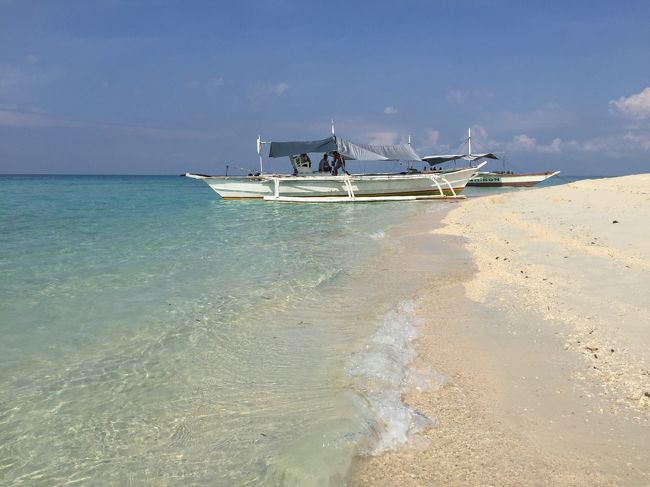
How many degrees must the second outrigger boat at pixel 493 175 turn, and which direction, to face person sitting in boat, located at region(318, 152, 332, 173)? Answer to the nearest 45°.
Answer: approximately 135° to its right

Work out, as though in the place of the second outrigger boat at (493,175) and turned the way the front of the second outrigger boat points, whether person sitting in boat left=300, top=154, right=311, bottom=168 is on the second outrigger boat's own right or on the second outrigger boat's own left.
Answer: on the second outrigger boat's own right

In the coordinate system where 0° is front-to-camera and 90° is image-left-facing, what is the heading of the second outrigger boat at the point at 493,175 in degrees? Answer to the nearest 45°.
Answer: approximately 270°

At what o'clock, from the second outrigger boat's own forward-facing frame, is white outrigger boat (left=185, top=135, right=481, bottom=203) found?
The white outrigger boat is roughly at 4 o'clock from the second outrigger boat.

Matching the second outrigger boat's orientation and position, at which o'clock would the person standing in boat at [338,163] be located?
The person standing in boat is roughly at 4 o'clock from the second outrigger boat.
